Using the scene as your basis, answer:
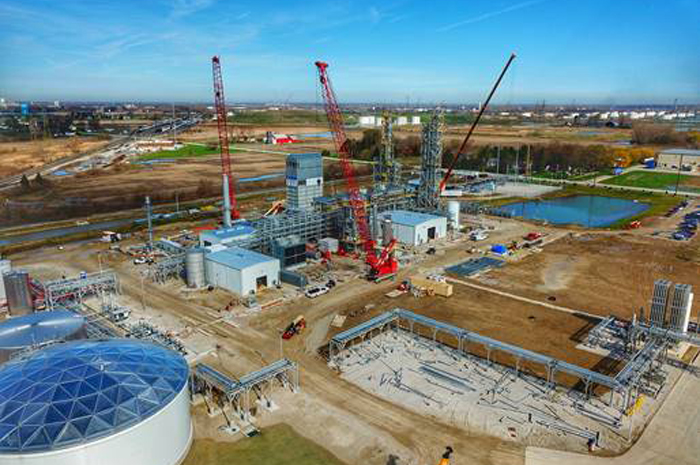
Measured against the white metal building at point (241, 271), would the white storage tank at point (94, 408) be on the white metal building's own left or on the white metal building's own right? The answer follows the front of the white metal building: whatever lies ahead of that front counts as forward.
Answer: on the white metal building's own right

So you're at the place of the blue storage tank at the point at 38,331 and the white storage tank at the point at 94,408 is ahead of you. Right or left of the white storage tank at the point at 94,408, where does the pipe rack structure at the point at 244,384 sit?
left

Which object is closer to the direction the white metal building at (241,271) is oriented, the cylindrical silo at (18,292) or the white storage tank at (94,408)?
the white storage tank

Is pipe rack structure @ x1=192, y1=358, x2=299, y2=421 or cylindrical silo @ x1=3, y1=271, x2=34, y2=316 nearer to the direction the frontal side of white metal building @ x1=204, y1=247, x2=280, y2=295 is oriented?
the pipe rack structure

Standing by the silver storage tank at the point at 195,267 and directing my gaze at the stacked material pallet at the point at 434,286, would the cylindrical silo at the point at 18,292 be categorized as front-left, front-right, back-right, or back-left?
back-right

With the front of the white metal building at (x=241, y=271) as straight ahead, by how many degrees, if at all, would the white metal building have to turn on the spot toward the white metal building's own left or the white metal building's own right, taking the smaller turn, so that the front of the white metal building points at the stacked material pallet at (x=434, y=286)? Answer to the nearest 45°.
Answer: approximately 45° to the white metal building's own left

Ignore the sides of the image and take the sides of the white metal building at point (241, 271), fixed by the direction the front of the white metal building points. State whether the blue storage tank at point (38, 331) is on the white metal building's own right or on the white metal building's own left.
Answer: on the white metal building's own right

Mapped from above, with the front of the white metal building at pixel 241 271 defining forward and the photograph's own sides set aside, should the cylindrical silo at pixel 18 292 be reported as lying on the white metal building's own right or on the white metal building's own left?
on the white metal building's own right

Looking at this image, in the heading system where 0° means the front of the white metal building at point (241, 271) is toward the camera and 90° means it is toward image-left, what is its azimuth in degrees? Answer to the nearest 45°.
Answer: approximately 315°
